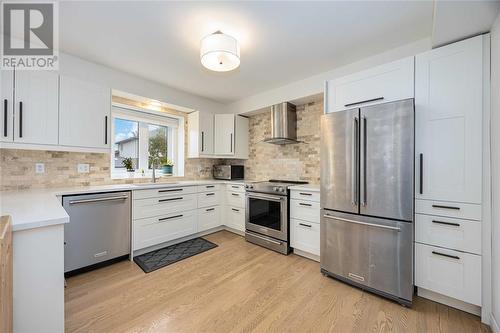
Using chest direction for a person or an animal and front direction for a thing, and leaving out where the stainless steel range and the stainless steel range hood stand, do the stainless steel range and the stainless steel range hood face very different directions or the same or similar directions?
same or similar directions

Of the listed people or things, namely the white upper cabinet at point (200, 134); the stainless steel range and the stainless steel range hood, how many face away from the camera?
0

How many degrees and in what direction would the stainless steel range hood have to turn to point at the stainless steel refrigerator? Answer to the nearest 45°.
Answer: approximately 90° to its left

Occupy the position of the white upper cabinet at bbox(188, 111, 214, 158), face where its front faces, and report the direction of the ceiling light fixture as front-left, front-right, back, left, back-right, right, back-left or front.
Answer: front-right

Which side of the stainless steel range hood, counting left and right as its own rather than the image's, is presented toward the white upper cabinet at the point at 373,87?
left

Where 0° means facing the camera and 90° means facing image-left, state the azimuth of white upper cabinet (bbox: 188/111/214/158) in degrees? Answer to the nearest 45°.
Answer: approximately 315°

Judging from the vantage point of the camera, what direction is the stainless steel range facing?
facing the viewer and to the left of the viewer

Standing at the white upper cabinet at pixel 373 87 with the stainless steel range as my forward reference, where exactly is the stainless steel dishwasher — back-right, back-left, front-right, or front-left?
front-left

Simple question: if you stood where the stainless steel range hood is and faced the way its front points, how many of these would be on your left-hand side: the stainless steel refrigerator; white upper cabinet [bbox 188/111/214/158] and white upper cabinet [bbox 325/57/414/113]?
2

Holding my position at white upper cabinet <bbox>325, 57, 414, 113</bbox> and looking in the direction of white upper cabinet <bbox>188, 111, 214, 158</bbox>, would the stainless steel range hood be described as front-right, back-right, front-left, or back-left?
front-right

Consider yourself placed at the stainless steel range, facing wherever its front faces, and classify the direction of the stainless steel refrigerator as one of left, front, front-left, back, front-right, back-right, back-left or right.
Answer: left
